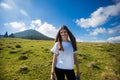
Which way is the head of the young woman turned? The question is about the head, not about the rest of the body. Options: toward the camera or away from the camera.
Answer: toward the camera

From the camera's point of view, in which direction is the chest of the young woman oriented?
toward the camera
